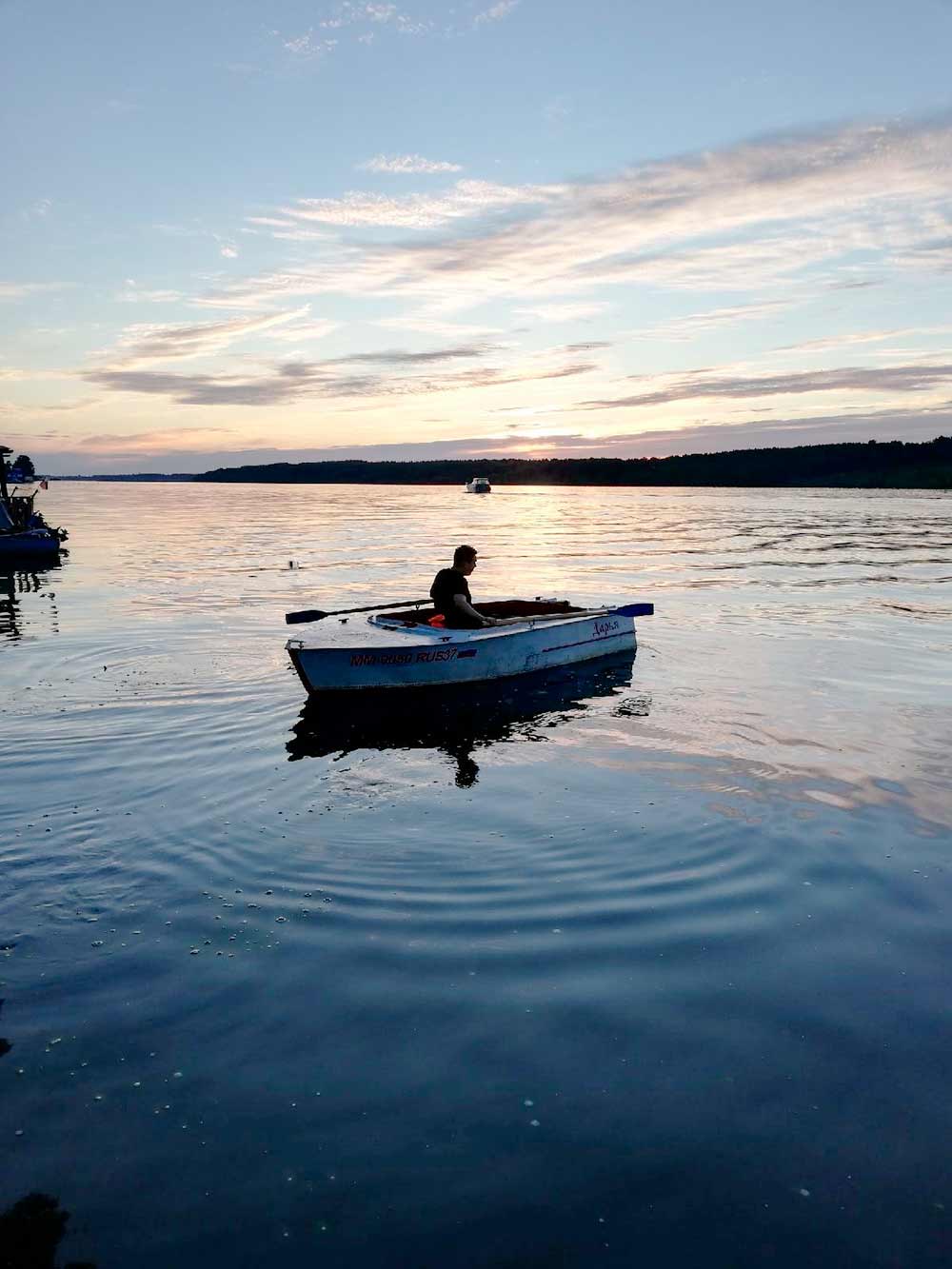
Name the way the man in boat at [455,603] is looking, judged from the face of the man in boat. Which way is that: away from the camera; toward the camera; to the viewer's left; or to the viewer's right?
to the viewer's right

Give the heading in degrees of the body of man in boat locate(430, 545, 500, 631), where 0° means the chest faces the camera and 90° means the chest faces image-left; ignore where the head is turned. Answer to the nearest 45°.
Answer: approximately 270°
